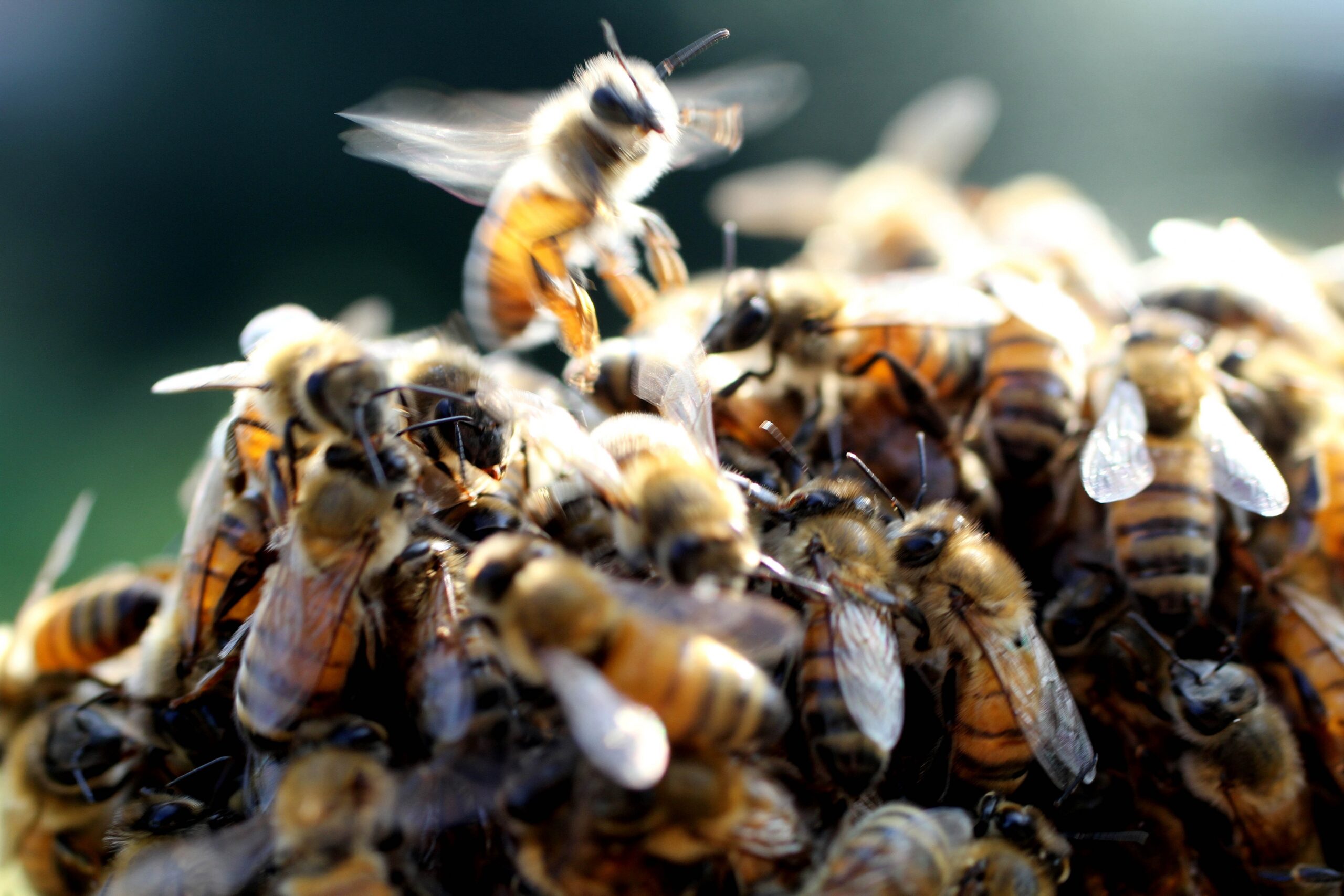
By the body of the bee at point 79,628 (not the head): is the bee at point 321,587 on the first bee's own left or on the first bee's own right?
on the first bee's own left
